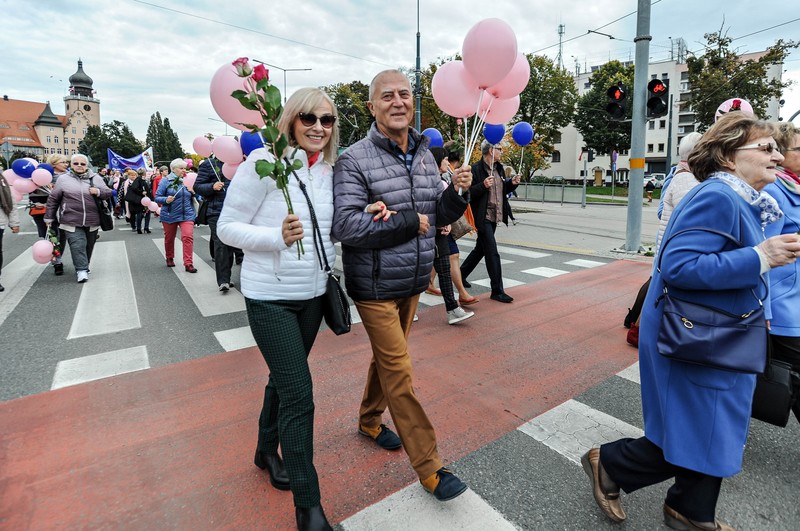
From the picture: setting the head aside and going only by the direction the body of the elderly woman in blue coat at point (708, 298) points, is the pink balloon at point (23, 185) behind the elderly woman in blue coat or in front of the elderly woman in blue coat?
behind

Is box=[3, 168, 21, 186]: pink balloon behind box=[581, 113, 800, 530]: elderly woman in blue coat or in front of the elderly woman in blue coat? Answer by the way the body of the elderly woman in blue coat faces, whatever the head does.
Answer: behind
